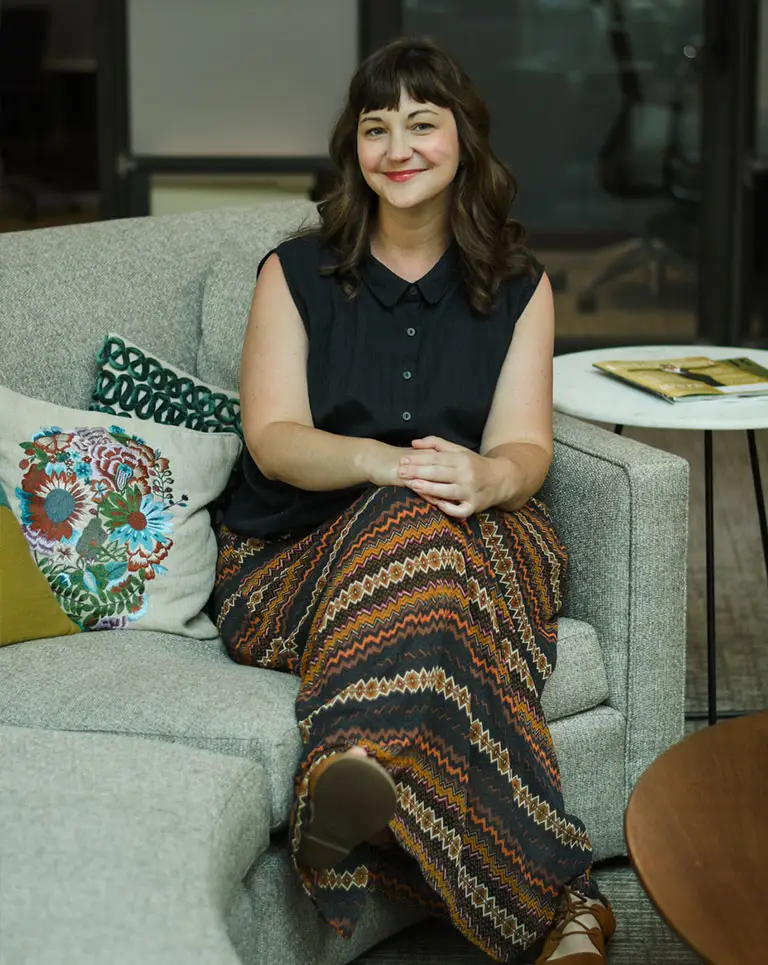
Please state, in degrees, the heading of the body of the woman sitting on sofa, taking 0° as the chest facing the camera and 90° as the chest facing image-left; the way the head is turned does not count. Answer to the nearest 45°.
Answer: approximately 0°

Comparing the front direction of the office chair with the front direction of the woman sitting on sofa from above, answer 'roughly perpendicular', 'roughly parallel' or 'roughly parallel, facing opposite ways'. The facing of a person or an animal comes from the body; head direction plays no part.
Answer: roughly perpendicular

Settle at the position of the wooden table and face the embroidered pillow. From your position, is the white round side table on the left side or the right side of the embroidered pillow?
right
